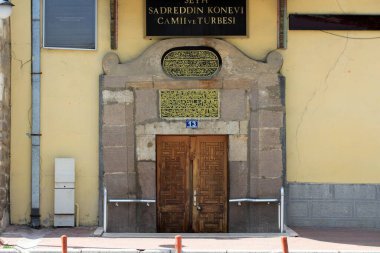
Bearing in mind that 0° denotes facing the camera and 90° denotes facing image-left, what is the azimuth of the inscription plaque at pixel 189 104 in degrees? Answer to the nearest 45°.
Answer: approximately 0°

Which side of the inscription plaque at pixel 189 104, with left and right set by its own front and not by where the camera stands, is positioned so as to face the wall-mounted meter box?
right

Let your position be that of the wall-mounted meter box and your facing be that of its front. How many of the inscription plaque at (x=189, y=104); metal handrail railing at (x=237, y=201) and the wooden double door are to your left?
3

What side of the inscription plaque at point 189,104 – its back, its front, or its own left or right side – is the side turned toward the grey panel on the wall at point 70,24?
right

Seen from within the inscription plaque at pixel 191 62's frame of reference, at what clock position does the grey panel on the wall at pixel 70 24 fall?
The grey panel on the wall is roughly at 3 o'clock from the inscription plaque.

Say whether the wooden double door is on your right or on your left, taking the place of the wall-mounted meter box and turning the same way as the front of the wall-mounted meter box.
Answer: on your left

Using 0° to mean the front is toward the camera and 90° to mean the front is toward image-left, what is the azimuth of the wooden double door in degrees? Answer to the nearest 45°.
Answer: approximately 0°

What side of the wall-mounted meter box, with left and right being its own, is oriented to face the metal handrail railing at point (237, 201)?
left

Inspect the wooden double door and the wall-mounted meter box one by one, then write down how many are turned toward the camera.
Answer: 2
